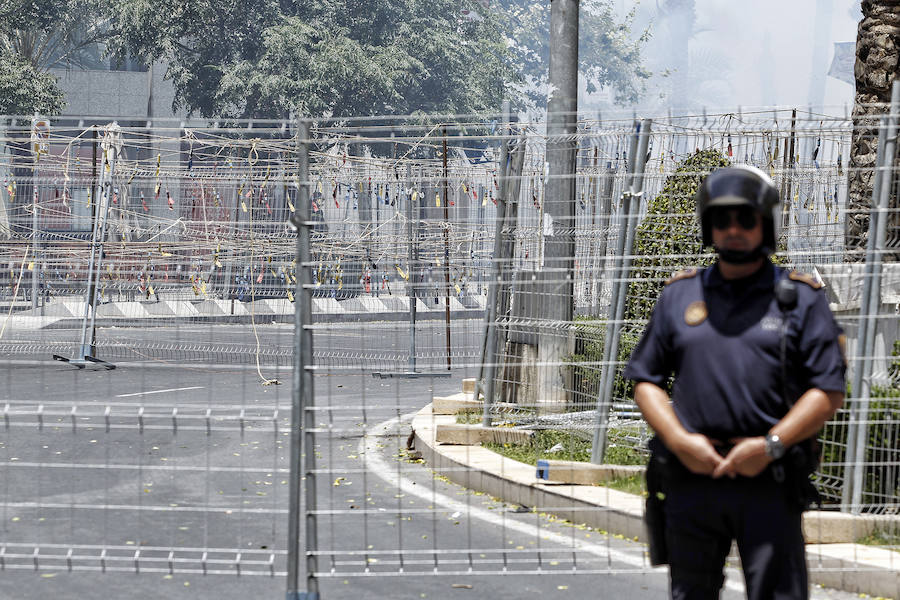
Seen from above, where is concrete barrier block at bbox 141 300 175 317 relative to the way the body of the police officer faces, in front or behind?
behind

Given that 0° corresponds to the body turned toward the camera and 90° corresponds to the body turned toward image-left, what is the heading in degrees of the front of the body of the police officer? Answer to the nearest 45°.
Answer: approximately 0°

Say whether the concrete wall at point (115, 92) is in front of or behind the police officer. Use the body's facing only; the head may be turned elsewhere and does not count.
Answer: behind

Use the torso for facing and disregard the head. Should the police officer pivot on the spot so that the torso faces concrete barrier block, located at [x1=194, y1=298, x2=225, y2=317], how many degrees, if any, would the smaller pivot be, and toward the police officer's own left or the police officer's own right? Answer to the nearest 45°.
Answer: approximately 135° to the police officer's own right

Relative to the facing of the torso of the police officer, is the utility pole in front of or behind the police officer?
behind

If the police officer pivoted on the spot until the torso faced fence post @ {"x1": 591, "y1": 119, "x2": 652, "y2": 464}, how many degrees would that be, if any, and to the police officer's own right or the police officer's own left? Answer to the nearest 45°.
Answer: approximately 180°
